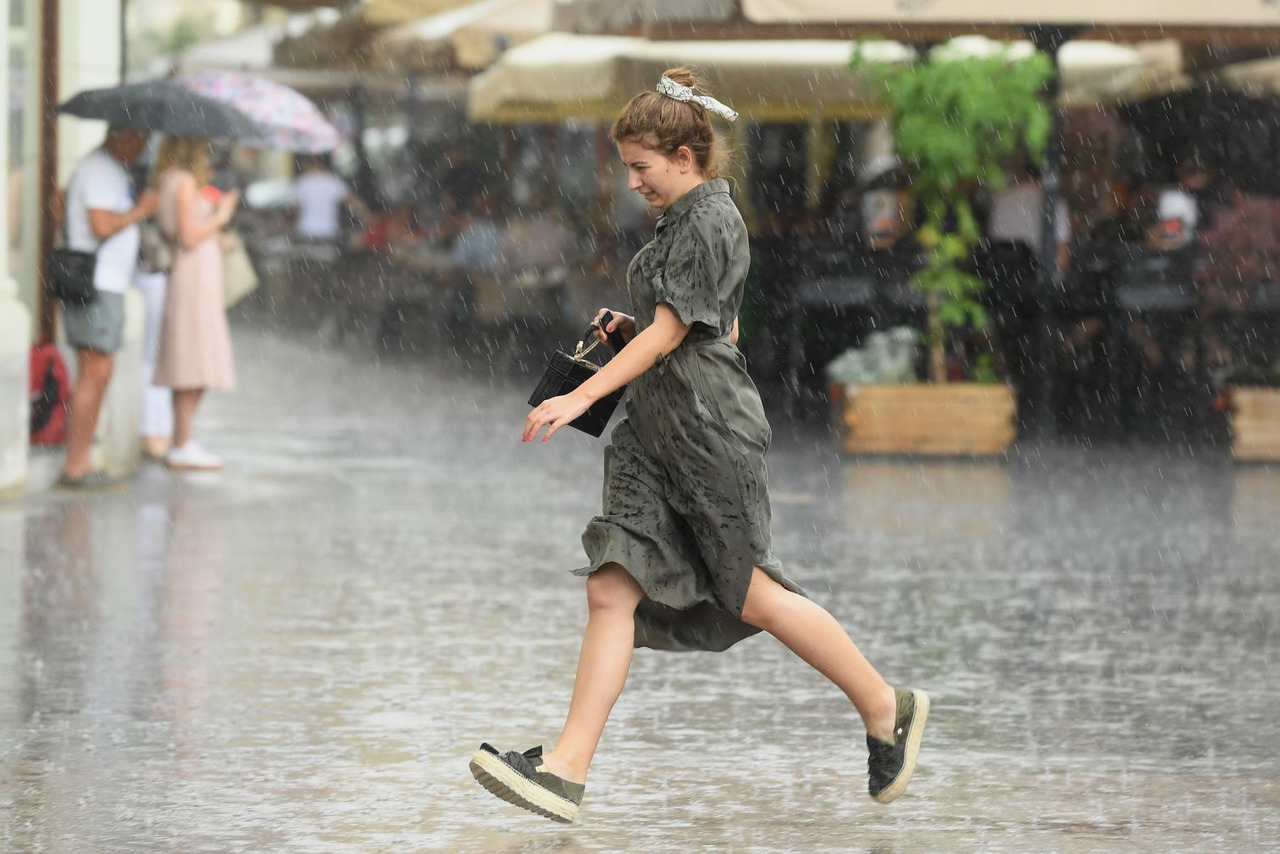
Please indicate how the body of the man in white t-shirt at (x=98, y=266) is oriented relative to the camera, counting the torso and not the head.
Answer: to the viewer's right

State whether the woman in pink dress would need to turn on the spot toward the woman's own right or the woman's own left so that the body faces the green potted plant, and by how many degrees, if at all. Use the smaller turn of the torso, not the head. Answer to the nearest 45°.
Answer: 0° — they already face it

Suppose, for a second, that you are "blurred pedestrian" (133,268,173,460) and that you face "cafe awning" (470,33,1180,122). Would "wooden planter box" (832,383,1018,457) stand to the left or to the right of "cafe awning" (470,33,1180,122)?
right

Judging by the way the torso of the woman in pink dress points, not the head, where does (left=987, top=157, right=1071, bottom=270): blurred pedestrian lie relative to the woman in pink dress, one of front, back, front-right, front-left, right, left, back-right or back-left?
front-left

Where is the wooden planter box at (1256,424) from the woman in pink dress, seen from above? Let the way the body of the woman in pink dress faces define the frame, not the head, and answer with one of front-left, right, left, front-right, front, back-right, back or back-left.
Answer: front

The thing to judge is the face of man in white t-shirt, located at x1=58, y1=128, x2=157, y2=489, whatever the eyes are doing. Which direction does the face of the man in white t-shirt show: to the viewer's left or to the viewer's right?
to the viewer's right

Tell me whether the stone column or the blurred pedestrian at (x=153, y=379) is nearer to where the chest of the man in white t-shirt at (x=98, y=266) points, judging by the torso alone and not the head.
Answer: the blurred pedestrian

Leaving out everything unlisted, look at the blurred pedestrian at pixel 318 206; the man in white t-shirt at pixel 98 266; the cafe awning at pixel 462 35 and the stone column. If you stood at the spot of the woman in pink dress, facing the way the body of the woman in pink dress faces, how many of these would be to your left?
2

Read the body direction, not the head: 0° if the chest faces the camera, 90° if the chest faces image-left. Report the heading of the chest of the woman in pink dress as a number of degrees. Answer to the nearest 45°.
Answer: approximately 270°
